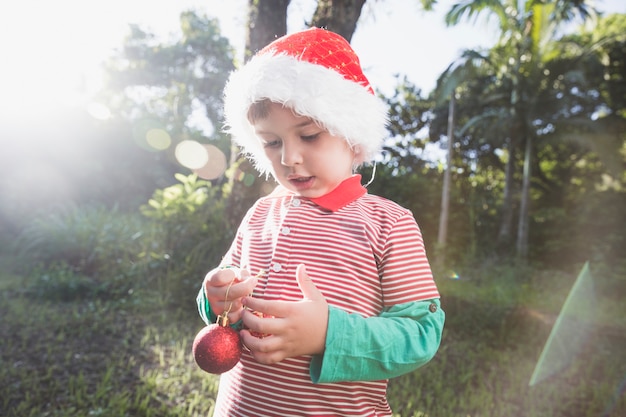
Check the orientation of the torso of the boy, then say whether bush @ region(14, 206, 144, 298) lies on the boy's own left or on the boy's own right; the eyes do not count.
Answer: on the boy's own right

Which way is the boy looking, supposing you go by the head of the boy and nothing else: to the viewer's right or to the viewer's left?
to the viewer's left

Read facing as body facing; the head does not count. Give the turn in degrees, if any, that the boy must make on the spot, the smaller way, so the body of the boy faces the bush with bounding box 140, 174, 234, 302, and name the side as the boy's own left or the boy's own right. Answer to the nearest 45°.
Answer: approximately 135° to the boy's own right

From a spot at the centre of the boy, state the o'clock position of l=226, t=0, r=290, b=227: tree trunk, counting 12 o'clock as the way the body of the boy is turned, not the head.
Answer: The tree trunk is roughly at 4 o'clock from the boy.

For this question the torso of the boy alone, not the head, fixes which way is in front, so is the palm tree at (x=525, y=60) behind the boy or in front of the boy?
behind

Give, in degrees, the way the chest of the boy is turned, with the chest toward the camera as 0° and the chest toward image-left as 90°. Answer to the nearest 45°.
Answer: approximately 45°

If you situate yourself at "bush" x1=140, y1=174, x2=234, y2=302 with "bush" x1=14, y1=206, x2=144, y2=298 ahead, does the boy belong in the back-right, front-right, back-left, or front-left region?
back-left
